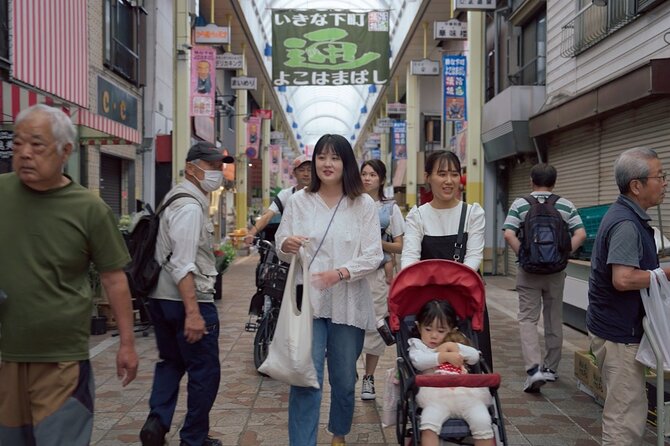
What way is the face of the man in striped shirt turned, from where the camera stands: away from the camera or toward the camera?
away from the camera

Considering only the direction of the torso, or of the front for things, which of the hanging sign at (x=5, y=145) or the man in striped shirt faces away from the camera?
the man in striped shirt

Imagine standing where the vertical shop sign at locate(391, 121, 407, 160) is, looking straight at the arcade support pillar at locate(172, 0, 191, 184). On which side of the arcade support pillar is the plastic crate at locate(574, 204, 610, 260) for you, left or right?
left

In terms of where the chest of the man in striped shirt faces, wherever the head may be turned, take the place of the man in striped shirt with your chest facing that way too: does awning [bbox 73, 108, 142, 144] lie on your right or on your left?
on your left

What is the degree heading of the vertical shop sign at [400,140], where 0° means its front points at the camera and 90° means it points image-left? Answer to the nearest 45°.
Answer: approximately 0°

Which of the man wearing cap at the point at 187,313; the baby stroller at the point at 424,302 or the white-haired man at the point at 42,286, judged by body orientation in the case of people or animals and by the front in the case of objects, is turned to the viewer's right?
the man wearing cap

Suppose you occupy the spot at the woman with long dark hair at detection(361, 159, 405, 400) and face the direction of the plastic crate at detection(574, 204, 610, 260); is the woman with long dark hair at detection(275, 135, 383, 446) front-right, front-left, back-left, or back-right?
back-right

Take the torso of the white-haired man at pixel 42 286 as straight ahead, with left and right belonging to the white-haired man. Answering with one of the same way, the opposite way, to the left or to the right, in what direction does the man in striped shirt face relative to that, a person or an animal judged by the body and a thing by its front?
the opposite way

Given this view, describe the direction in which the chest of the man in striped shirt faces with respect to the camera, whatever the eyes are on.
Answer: away from the camera
